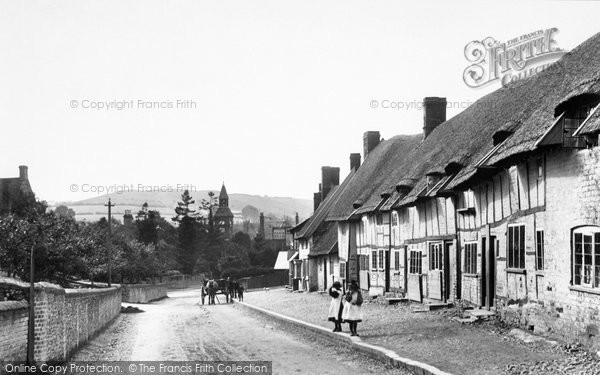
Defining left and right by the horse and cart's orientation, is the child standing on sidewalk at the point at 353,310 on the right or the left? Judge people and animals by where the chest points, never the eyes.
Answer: on its left

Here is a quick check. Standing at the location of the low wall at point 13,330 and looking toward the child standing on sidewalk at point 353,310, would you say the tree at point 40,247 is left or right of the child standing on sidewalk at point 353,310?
left

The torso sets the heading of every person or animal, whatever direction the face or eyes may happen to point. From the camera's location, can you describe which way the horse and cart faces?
facing the viewer and to the left of the viewer

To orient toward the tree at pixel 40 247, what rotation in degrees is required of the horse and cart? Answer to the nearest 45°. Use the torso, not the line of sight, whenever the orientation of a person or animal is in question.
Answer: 0° — it already faces it

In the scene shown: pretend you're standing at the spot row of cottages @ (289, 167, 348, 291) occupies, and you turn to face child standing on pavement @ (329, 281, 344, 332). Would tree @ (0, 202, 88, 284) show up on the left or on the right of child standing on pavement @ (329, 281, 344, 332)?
right

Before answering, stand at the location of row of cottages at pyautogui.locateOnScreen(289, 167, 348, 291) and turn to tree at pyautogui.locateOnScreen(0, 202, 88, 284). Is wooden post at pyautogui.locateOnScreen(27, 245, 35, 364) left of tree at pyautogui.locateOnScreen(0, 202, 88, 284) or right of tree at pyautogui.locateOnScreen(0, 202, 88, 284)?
left

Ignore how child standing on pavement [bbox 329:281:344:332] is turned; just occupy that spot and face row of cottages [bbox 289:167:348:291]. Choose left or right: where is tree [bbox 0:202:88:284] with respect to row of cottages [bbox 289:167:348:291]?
left

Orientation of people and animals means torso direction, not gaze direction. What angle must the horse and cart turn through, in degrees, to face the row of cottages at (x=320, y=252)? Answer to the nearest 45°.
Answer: approximately 135° to its left

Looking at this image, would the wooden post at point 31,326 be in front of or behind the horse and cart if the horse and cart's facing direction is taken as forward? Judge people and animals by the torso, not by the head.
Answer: in front

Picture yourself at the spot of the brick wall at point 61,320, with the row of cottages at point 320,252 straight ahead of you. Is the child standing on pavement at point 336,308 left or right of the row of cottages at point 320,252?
right
